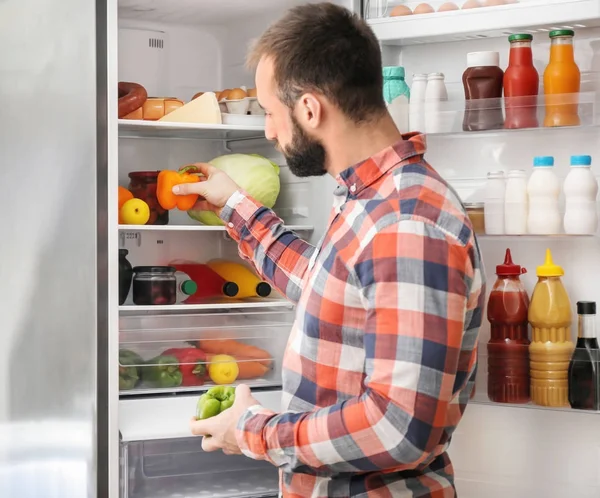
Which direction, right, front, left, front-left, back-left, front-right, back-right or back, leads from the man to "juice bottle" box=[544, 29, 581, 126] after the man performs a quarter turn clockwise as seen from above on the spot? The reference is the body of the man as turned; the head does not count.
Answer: front-right

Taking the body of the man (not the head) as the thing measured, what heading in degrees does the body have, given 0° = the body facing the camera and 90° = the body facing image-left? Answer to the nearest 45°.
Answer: approximately 90°

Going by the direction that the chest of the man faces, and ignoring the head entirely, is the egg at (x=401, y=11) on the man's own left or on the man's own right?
on the man's own right

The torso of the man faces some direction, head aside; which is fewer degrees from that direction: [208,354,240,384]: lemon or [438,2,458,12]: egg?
the lemon

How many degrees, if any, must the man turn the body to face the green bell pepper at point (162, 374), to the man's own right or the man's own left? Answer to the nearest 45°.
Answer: approximately 45° to the man's own right

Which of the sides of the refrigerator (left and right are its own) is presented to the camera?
front

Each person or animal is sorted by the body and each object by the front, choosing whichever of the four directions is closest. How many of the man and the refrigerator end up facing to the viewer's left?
1

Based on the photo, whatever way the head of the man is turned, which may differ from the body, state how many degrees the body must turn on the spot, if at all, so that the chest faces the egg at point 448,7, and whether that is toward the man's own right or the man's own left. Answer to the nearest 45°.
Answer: approximately 90° to the man's own right
